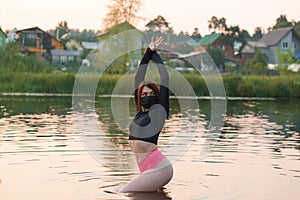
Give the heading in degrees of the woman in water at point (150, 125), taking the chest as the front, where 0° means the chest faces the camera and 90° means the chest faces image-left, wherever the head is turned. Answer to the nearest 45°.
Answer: approximately 45°
